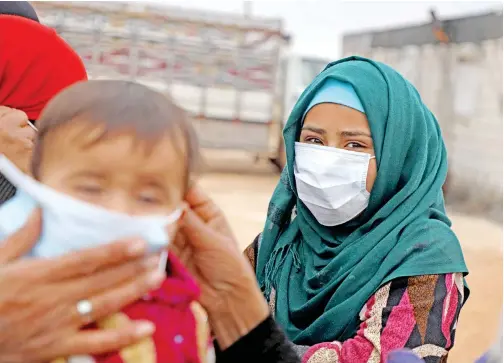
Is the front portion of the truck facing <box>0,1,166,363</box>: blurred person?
no

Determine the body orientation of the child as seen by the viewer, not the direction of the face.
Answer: toward the camera

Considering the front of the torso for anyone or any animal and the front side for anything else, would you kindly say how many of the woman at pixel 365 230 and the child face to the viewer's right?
0

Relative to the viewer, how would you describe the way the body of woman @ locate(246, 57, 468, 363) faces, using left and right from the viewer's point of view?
facing the viewer and to the left of the viewer

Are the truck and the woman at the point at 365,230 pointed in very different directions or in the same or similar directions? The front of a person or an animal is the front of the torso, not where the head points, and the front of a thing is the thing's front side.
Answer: very different directions

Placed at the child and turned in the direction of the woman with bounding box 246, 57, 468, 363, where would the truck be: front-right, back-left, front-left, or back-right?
front-left

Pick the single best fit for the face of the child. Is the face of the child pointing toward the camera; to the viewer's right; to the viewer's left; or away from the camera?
toward the camera

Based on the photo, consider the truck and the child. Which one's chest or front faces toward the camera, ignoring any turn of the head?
the child

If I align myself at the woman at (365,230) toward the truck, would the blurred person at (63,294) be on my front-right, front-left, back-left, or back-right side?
back-left

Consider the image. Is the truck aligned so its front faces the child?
no

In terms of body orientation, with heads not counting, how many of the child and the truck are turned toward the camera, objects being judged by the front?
1

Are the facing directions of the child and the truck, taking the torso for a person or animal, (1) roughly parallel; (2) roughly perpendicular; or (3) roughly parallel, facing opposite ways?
roughly perpendicular
